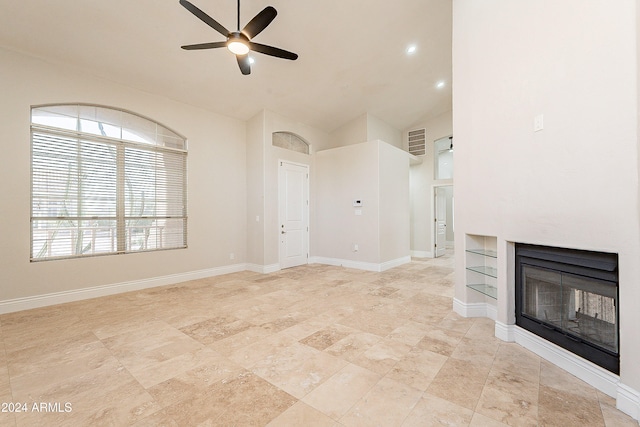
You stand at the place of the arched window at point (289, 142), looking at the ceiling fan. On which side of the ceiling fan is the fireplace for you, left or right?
left

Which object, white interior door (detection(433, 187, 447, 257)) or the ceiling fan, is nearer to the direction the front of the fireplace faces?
the ceiling fan

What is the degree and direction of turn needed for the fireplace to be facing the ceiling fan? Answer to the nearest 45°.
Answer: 0° — it already faces it

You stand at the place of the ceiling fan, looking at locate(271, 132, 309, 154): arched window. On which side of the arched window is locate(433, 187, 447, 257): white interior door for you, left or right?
right

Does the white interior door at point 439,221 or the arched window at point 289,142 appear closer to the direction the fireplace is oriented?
the arched window

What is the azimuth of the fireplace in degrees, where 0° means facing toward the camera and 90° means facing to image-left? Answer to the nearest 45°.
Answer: approximately 45°

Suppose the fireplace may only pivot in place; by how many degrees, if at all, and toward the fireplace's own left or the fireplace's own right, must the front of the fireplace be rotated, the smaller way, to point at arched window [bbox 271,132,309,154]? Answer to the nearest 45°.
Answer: approximately 45° to the fireplace's own right

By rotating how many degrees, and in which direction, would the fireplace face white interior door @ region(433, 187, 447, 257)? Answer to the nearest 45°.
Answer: approximately 90° to its right
